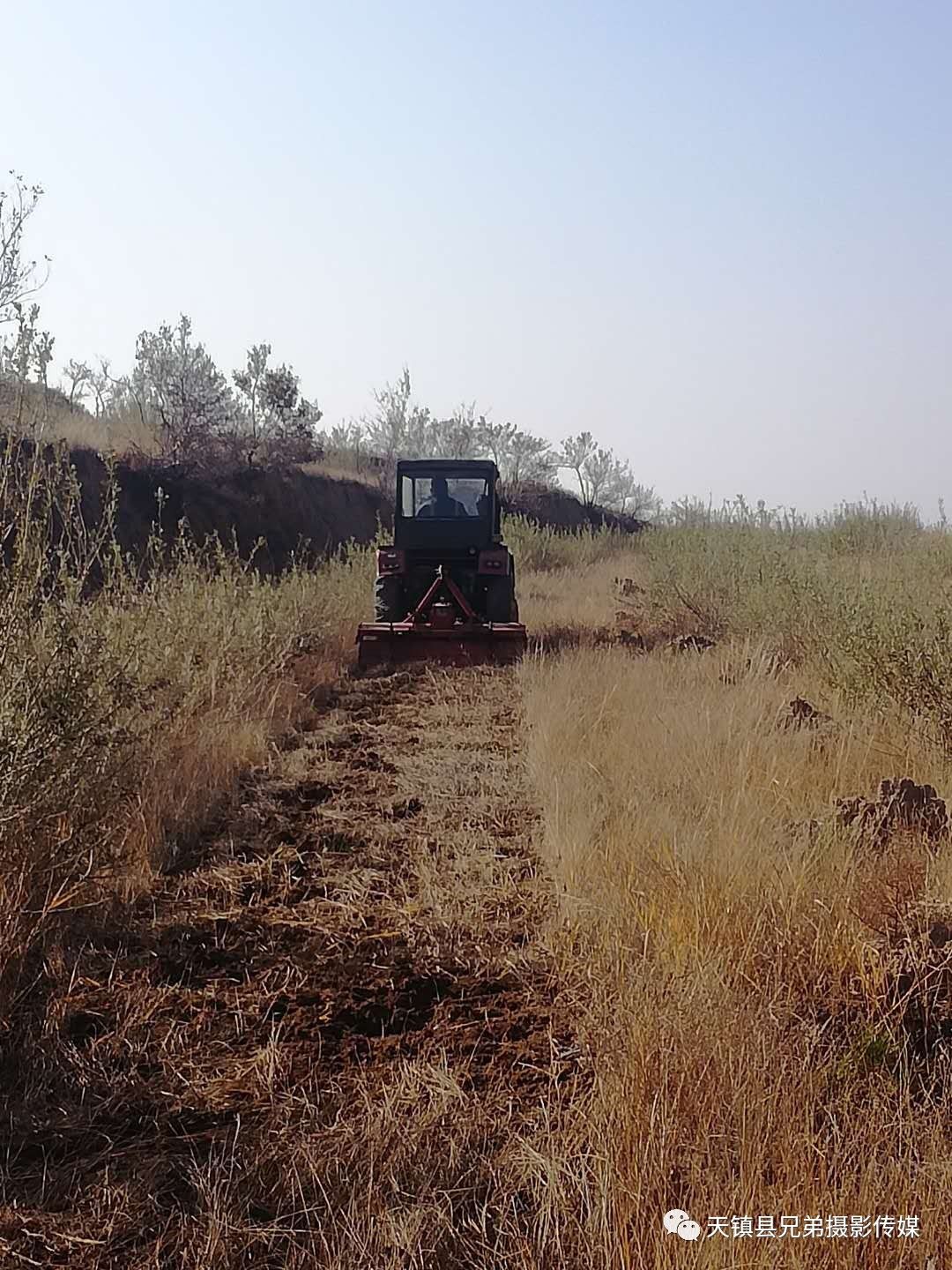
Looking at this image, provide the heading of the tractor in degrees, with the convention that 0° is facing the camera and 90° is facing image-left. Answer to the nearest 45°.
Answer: approximately 180°

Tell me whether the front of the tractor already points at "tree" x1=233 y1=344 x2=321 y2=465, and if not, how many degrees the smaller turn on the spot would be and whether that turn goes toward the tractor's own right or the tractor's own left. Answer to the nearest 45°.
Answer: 0° — it already faces it

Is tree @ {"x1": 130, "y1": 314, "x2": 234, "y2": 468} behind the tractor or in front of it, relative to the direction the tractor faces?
in front
